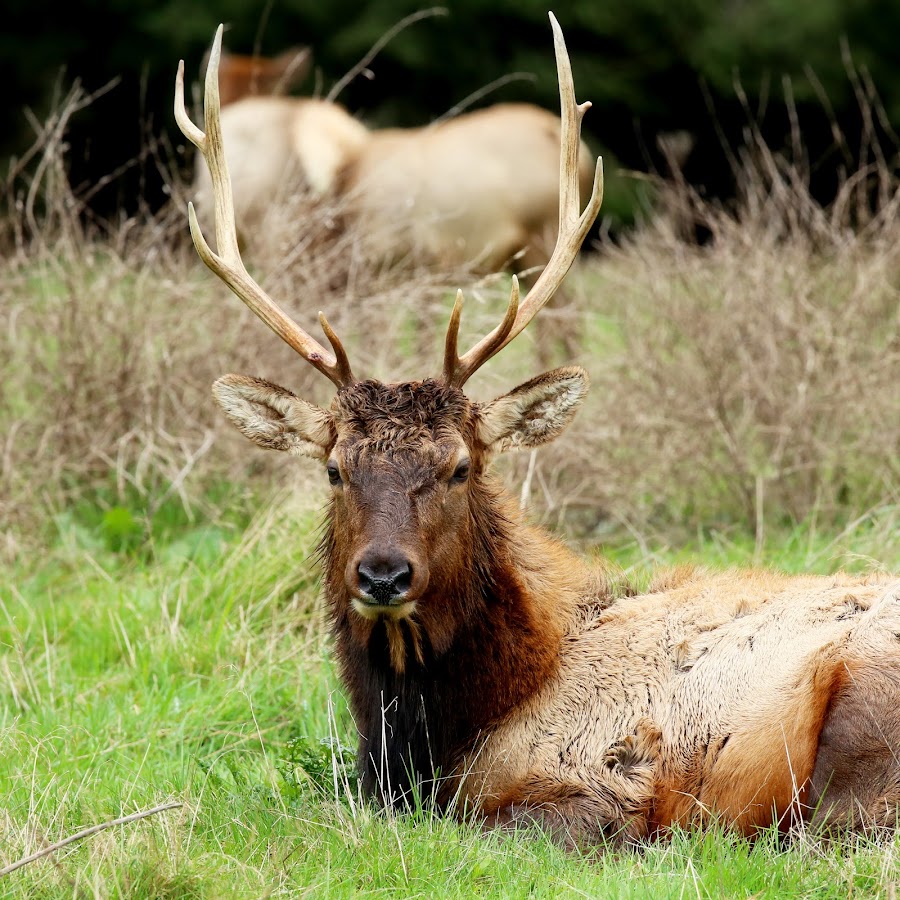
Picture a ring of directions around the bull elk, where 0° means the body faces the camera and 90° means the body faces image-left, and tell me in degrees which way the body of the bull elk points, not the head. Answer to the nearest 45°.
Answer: approximately 45°

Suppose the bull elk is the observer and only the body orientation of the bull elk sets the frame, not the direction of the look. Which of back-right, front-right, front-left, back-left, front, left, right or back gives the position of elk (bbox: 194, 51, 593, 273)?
back-right
